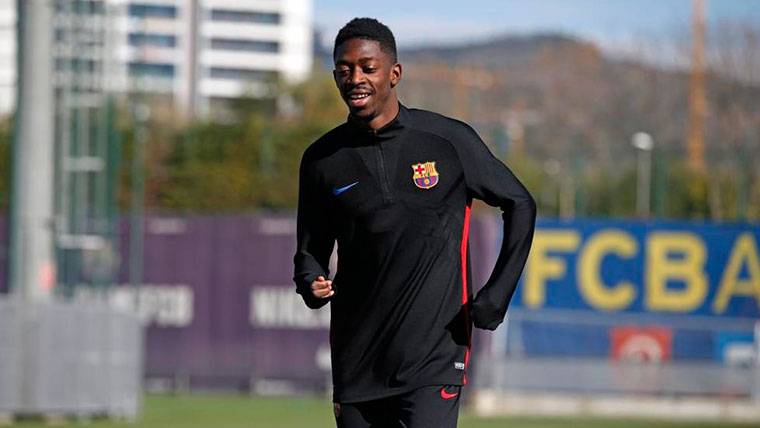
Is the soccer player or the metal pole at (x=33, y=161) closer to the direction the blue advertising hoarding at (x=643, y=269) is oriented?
the soccer player

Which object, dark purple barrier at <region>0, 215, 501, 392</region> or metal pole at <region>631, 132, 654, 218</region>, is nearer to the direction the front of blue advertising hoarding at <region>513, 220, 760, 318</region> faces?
the dark purple barrier

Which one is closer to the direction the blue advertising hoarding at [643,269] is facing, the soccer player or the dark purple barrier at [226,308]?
the soccer player

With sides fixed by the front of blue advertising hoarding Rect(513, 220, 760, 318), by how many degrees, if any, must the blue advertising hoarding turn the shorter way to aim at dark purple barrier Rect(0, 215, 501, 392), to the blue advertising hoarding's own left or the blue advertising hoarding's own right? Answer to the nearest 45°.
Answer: approximately 90° to the blue advertising hoarding's own right

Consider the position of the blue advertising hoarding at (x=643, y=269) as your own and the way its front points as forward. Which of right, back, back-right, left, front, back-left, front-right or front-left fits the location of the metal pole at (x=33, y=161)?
front-right

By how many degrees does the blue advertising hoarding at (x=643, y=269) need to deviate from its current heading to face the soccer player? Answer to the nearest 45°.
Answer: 0° — it already faces them

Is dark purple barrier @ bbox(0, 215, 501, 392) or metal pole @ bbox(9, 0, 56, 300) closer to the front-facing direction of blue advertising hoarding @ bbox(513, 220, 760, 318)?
the metal pole

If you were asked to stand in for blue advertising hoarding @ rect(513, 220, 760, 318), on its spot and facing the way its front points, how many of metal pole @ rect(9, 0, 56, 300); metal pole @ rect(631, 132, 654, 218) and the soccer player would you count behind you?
1

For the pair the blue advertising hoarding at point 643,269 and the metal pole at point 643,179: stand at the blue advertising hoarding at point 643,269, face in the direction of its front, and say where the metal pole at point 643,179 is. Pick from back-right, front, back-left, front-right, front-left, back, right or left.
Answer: back

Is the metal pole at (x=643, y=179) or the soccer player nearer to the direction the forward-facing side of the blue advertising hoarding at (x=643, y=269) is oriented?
the soccer player

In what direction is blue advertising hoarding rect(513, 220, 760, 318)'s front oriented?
toward the camera
